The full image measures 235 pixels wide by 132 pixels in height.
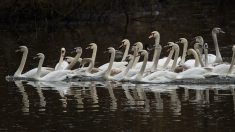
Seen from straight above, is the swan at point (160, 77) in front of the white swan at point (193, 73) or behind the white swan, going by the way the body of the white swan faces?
in front

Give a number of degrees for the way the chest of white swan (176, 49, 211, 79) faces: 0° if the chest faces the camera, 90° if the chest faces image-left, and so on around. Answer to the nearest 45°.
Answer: approximately 90°
